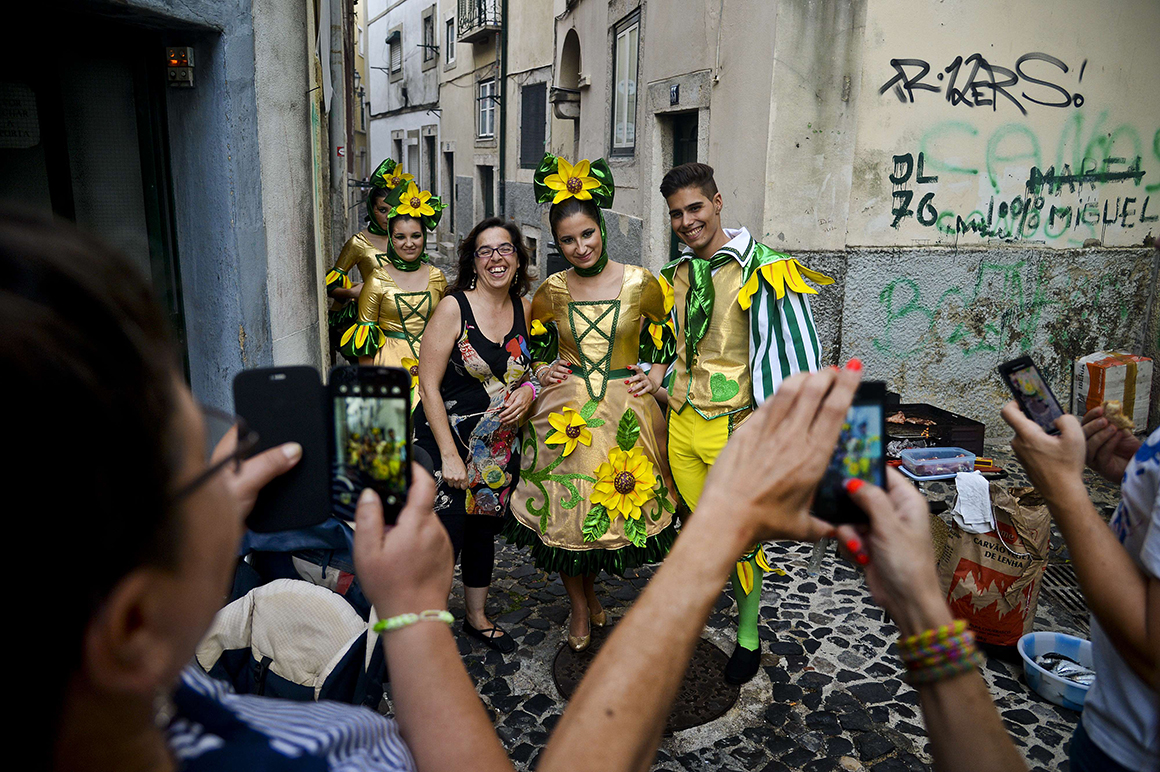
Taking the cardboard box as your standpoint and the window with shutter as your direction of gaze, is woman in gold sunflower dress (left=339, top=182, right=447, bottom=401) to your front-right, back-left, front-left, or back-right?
front-left

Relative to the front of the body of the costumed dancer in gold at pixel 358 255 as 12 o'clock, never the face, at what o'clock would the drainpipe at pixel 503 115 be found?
The drainpipe is roughly at 8 o'clock from the costumed dancer in gold.

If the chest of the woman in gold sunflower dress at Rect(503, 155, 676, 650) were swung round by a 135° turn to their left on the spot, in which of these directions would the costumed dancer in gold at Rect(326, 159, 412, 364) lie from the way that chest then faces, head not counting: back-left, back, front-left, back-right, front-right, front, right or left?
left

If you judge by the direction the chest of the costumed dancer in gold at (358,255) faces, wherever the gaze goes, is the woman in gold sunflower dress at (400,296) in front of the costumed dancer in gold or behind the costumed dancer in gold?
in front

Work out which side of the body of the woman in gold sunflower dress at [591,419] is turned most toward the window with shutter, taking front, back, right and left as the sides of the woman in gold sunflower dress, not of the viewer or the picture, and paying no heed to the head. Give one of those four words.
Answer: back

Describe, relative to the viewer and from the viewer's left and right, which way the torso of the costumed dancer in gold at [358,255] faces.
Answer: facing the viewer and to the right of the viewer

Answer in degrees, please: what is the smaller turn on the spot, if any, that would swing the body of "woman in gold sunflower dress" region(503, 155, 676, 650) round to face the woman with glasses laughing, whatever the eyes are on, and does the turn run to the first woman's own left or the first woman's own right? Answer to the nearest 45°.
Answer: approximately 90° to the first woman's own right

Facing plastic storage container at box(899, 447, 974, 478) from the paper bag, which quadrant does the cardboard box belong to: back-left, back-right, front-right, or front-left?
front-right

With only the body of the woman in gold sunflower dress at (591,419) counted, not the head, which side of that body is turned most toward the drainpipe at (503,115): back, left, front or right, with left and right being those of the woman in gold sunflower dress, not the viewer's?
back

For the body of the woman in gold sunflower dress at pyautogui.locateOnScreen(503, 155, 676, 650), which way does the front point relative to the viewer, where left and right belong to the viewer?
facing the viewer

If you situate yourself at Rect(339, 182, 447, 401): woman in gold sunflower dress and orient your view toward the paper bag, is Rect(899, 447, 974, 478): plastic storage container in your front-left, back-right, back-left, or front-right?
front-left

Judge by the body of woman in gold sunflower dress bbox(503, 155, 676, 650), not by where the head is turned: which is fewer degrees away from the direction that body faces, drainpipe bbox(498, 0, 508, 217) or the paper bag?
the paper bag

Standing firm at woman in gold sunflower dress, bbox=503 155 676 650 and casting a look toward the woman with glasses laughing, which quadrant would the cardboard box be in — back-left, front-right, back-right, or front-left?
back-right

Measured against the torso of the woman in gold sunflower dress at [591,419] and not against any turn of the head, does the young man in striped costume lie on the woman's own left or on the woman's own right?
on the woman's own left
